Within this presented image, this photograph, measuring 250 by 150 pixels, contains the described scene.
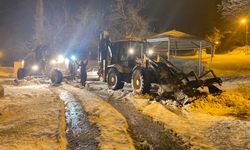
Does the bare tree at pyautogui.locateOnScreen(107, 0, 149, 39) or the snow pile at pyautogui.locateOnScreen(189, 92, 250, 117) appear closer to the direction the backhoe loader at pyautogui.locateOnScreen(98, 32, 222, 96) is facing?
the snow pile

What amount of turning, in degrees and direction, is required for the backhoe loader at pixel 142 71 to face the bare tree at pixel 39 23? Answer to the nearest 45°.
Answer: approximately 180°

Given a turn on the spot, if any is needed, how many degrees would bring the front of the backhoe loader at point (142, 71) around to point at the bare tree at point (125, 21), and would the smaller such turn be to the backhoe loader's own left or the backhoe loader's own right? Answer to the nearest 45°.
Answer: approximately 135° to the backhoe loader's own left

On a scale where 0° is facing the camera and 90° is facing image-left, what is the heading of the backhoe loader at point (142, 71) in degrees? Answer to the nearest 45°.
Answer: approximately 315°

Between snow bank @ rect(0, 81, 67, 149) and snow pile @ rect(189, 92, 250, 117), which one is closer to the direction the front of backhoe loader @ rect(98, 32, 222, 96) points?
the snow pile

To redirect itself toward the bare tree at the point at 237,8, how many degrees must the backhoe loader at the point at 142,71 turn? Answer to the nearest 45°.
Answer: approximately 90° to its left

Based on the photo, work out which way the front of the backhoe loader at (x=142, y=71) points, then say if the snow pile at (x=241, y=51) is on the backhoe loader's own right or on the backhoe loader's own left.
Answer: on the backhoe loader's own left

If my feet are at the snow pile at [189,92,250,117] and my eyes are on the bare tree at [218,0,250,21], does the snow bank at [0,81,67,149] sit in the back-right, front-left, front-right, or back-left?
back-left

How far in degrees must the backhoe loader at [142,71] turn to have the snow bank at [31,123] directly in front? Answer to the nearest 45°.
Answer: approximately 90° to its right
